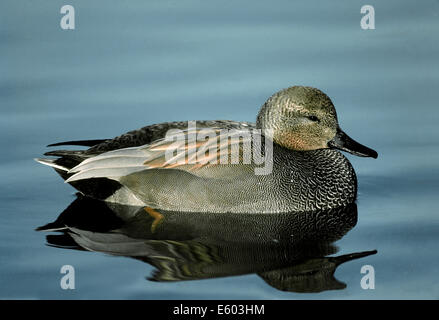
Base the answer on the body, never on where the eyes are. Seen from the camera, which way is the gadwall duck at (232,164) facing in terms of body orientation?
to the viewer's right
